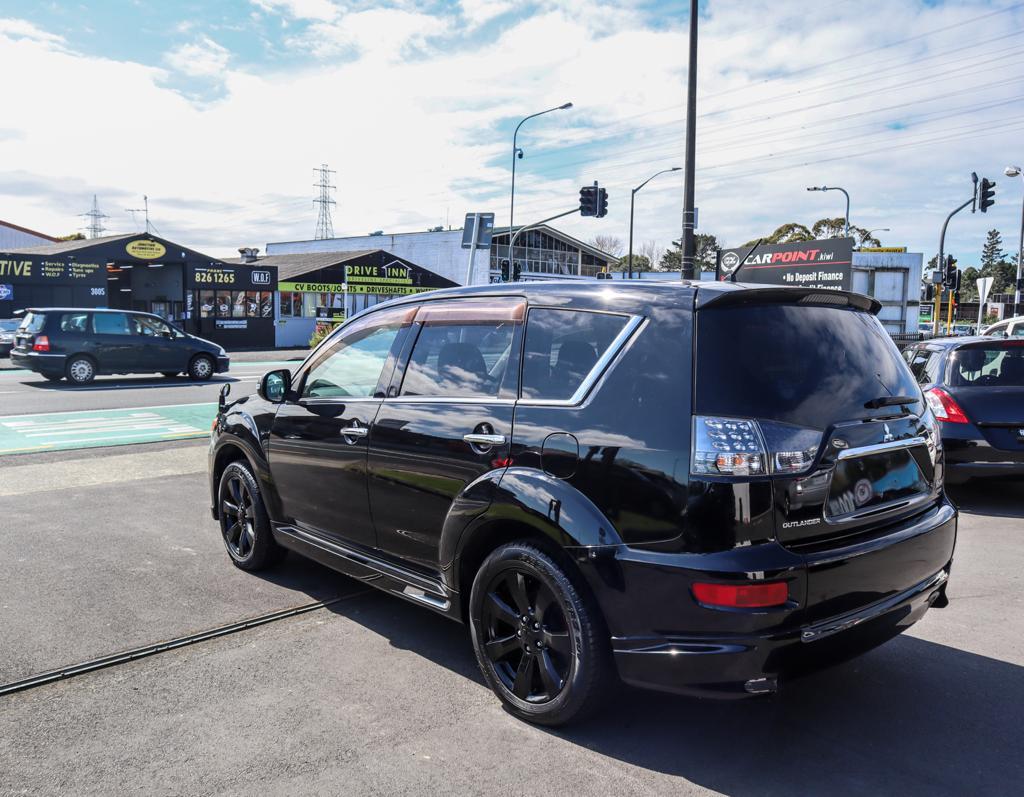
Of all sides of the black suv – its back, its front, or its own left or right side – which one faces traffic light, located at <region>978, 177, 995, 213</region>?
right

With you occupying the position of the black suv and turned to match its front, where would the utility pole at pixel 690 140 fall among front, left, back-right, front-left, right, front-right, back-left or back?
front-right

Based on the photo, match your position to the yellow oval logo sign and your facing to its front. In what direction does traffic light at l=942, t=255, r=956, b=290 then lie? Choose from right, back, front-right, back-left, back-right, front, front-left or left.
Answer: front-left

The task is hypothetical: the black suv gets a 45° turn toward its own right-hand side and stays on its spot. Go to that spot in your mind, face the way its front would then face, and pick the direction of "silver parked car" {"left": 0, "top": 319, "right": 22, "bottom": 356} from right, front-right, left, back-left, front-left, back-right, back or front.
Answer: front-left

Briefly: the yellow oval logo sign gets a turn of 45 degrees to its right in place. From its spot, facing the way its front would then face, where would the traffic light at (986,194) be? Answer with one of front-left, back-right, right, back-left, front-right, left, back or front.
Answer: left

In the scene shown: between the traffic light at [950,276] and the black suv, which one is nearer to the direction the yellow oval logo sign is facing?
the black suv

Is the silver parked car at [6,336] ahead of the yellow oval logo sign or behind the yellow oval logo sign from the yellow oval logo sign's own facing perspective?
ahead

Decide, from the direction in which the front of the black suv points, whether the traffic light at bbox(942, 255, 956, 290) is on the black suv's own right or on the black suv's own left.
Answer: on the black suv's own right

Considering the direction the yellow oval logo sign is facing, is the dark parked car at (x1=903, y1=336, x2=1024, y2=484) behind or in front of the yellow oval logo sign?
in front

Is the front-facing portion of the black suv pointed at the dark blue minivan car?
yes

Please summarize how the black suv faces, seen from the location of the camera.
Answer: facing away from the viewer and to the left of the viewer

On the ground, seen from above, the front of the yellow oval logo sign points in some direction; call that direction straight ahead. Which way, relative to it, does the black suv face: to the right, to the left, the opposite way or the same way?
the opposite way

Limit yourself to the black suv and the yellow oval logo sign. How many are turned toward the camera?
1

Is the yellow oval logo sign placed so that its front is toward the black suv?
yes

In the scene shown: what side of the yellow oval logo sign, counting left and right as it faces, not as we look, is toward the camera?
front
